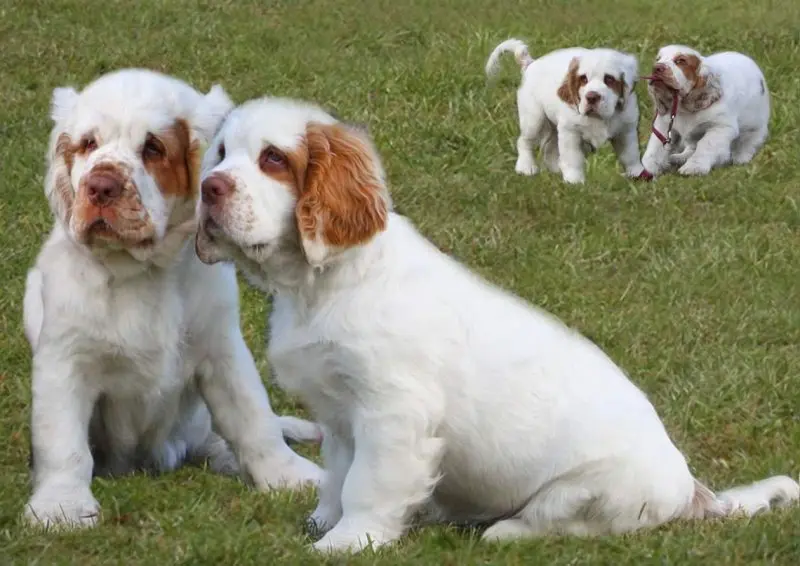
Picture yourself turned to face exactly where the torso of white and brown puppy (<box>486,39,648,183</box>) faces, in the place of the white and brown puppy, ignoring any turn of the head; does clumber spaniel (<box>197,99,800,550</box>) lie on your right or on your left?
on your right

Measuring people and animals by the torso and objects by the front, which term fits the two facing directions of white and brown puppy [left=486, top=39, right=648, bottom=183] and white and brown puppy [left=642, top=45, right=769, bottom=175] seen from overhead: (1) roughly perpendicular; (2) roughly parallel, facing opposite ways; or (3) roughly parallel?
roughly perpendicular

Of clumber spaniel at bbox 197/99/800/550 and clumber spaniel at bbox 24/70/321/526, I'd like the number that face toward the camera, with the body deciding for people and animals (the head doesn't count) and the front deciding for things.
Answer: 1

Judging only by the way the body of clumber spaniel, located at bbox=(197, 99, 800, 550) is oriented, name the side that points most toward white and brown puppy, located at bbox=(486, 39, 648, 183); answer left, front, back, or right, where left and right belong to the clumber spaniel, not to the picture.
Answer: right

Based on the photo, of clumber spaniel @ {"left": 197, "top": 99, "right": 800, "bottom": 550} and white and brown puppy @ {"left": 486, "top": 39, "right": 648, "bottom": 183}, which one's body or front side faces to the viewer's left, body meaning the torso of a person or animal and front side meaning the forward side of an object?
the clumber spaniel

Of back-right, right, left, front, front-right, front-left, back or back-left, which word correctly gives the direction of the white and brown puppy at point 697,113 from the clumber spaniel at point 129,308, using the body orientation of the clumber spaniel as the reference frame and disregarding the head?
back-left

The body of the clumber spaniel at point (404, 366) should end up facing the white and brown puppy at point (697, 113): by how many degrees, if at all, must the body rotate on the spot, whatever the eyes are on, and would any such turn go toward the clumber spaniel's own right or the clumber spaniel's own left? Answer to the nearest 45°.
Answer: approximately 90° to the clumber spaniel's own right

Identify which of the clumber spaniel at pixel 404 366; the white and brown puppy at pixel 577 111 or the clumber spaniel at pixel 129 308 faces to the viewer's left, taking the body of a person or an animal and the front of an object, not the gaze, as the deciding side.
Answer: the clumber spaniel at pixel 404 366

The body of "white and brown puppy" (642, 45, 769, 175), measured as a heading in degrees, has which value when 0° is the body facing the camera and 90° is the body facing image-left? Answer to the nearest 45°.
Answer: approximately 45°

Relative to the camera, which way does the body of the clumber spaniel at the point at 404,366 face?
to the viewer's left

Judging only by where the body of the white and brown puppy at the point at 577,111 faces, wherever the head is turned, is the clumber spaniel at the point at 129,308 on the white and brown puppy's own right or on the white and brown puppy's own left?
on the white and brown puppy's own right

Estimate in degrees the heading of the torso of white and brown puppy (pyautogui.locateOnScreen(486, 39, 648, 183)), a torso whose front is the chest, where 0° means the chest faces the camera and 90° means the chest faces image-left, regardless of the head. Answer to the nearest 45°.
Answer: approximately 315°
